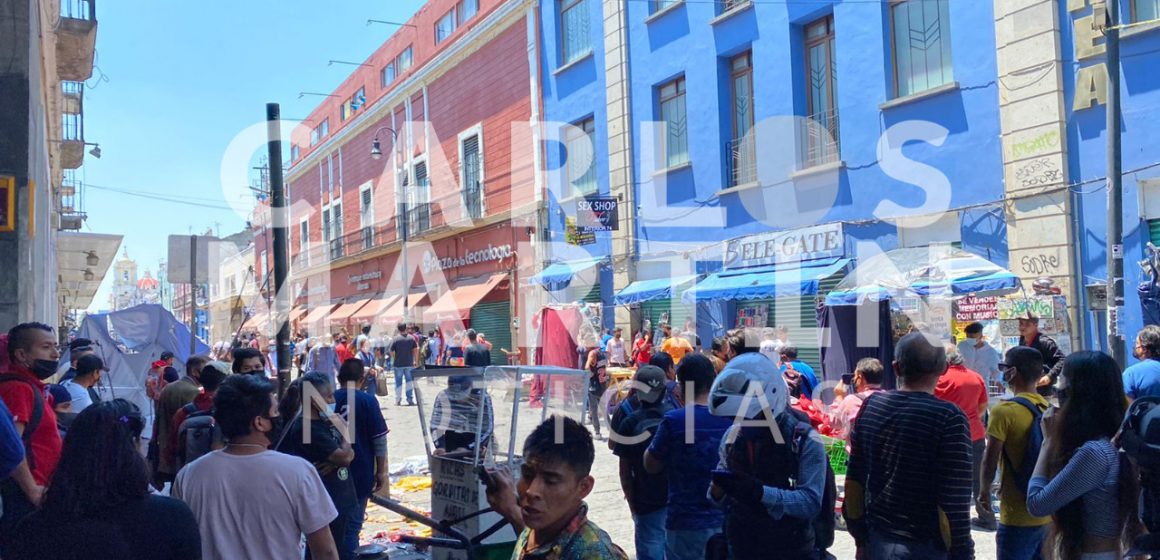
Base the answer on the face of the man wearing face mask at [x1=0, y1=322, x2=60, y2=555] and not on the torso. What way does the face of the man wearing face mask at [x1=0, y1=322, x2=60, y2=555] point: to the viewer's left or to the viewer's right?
to the viewer's right

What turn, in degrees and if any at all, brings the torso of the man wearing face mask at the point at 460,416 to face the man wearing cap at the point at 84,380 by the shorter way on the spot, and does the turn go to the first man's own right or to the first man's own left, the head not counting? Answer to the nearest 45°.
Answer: approximately 90° to the first man's own right

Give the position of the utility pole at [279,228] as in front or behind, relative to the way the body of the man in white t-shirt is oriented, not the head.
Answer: in front

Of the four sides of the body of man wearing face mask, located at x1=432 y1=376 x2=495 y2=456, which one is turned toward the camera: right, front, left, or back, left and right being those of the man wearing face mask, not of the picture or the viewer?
front

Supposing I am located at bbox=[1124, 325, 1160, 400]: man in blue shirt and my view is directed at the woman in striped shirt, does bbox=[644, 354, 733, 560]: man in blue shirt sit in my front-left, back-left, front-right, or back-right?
front-right

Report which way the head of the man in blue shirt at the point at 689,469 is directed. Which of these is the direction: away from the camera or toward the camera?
away from the camera

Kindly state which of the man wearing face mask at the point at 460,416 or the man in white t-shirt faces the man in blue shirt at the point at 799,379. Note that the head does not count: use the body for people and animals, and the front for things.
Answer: the man in white t-shirt

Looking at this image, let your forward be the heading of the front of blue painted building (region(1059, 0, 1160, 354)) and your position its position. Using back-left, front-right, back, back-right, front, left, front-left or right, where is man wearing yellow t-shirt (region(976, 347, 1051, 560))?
front-left

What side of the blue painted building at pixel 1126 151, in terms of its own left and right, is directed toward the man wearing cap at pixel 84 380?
front

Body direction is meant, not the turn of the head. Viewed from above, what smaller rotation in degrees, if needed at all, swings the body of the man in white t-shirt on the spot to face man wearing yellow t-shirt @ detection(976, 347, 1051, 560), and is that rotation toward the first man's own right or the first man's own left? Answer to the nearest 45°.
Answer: approximately 45° to the first man's own right

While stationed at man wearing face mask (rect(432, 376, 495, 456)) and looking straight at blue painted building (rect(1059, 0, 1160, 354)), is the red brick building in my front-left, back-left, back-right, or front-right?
front-left

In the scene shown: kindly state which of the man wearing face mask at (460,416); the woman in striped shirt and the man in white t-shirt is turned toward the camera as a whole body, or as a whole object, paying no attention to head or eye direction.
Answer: the man wearing face mask

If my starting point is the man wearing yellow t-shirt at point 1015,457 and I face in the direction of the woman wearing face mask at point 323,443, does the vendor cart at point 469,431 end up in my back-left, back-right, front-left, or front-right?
front-right

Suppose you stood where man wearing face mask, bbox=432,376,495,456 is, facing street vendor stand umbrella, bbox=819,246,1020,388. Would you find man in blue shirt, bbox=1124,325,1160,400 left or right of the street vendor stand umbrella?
right
